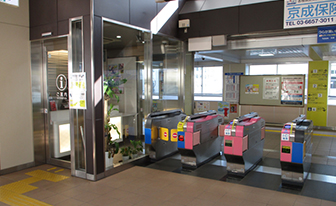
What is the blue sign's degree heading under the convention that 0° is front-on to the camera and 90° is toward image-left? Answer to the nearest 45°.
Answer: approximately 0°

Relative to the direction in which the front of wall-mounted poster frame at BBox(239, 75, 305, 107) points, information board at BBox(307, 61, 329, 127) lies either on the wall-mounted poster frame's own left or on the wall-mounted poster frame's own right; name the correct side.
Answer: on the wall-mounted poster frame's own left
